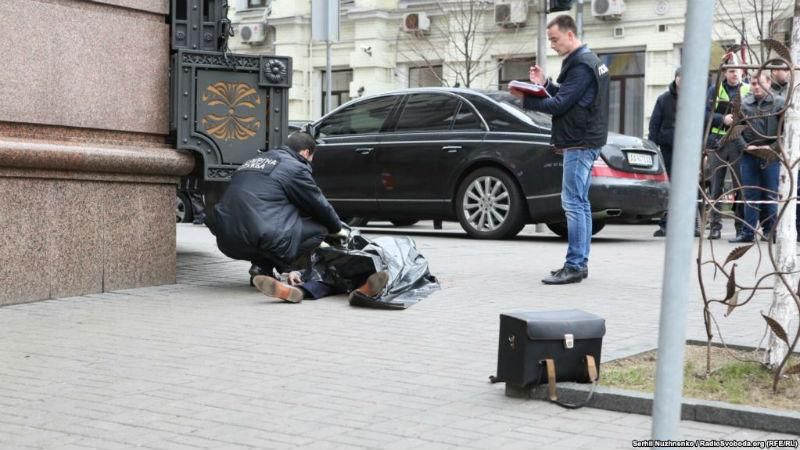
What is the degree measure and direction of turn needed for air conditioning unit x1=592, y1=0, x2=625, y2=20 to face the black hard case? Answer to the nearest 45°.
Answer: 0° — it already faces it

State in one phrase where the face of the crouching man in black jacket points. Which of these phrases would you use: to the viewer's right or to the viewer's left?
to the viewer's right

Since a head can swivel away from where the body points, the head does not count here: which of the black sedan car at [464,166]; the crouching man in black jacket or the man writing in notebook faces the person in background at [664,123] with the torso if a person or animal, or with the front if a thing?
the crouching man in black jacket

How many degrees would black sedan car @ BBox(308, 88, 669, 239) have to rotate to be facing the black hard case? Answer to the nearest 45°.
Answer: approximately 135° to its left

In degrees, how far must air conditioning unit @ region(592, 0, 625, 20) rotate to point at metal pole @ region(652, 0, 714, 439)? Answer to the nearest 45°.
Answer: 0° — it already faces it

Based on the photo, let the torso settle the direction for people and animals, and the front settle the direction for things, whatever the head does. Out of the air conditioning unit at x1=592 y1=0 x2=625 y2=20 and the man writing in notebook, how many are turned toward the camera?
1

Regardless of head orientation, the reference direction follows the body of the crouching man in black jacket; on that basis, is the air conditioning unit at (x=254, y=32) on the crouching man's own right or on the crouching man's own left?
on the crouching man's own left

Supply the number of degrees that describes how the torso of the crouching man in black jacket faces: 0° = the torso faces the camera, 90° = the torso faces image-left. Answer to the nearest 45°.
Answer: approximately 225°

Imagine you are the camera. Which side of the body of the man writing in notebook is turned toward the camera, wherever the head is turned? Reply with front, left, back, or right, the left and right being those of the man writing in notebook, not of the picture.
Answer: left

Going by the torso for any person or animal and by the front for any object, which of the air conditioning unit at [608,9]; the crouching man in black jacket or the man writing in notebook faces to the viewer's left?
the man writing in notebook

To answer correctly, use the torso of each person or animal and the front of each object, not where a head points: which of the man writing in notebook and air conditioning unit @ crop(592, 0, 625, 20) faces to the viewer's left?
the man writing in notebook

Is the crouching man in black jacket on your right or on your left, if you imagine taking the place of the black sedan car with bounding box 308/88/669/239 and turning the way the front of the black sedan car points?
on your left
